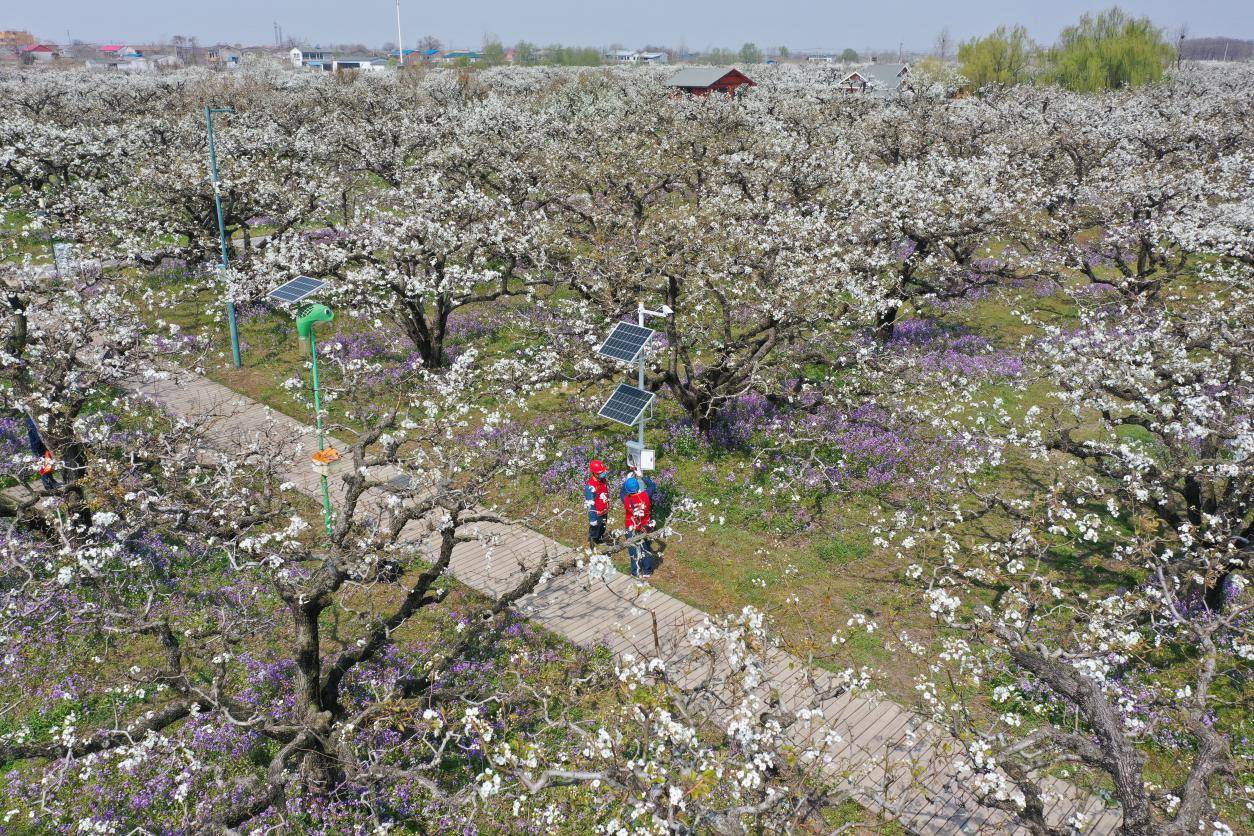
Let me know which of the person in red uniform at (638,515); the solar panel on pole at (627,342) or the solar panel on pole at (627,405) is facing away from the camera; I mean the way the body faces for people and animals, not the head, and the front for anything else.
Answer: the person in red uniform

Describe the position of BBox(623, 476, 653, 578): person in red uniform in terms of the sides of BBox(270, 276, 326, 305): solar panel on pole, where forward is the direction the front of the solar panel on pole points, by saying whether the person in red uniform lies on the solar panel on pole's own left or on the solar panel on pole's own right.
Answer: on the solar panel on pole's own left

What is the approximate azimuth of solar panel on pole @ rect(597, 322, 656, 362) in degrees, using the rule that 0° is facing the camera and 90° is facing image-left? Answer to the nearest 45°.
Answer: approximately 45°

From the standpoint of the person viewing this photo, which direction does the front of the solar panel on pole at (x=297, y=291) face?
facing the viewer and to the left of the viewer

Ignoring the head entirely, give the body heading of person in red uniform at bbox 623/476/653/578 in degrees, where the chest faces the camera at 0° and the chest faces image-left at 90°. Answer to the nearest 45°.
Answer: approximately 180°

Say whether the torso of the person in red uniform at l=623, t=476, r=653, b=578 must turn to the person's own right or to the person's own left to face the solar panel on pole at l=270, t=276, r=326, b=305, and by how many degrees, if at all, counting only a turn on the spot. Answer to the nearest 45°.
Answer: approximately 90° to the person's own left

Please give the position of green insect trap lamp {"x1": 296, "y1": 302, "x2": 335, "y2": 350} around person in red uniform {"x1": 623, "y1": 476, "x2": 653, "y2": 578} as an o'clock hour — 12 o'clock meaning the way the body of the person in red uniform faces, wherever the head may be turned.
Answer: The green insect trap lamp is roughly at 9 o'clock from the person in red uniform.

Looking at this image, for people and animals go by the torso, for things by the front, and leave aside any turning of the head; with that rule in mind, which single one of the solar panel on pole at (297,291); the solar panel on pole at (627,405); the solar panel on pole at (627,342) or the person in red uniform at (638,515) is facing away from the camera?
the person in red uniform
